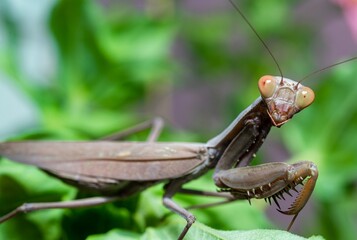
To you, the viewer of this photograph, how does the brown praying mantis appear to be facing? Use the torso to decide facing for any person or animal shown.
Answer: facing to the right of the viewer
